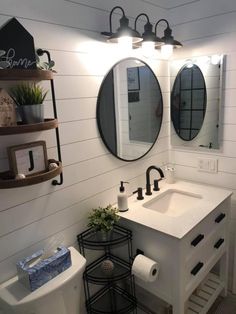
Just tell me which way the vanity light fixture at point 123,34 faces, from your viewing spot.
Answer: facing the viewer and to the right of the viewer

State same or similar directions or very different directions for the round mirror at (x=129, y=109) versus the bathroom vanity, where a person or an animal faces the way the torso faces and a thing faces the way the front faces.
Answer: same or similar directions

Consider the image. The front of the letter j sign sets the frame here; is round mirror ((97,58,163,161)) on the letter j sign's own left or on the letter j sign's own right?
on the letter j sign's own left

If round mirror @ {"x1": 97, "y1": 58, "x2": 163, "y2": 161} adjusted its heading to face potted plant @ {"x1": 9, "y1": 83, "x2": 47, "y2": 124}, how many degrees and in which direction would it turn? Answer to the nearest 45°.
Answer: approximately 90° to its right

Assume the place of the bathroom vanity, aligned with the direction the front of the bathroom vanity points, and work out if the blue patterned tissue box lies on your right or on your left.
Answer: on your right

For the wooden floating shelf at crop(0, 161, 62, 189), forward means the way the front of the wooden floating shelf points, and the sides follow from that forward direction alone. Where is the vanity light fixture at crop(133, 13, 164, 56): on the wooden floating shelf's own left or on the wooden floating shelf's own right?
on the wooden floating shelf's own left

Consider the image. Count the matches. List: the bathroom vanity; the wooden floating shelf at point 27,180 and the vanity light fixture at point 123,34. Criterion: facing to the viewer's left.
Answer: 0
